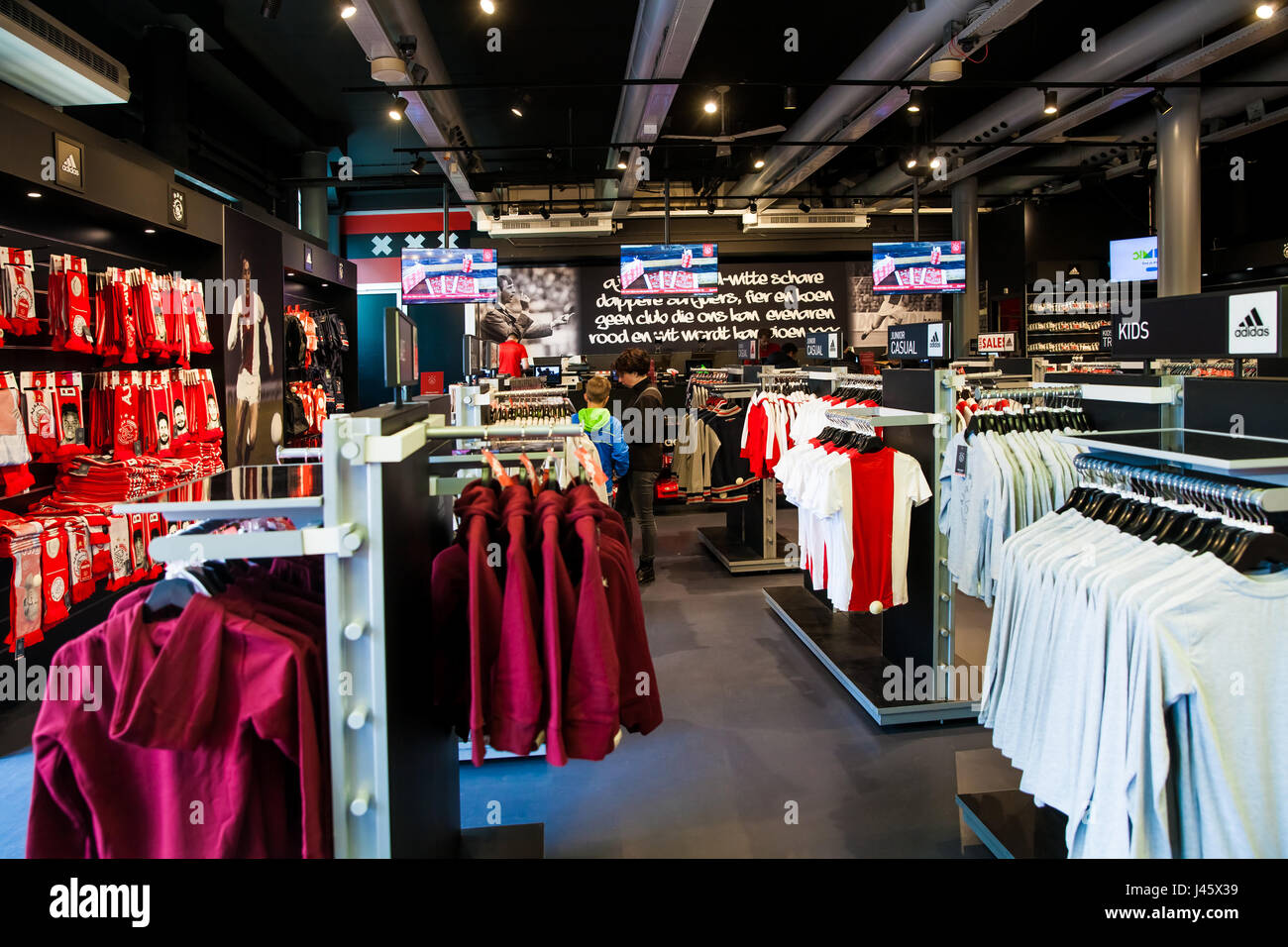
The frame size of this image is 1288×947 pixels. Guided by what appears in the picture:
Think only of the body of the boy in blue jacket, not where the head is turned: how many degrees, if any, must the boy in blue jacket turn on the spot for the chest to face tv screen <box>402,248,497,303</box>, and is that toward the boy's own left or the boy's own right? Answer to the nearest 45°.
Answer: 0° — they already face it

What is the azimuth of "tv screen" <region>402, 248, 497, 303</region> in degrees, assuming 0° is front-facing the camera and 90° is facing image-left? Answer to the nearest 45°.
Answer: approximately 0°

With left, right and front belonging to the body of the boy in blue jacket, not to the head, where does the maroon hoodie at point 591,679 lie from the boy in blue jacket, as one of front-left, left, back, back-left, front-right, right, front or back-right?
back

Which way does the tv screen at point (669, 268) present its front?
toward the camera

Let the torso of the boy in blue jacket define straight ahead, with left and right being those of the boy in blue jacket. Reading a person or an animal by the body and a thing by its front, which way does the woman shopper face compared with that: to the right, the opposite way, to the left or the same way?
to the left

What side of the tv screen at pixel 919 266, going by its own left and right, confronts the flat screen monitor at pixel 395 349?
front

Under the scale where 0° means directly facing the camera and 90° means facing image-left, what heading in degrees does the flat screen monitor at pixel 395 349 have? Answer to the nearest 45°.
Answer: approximately 315°

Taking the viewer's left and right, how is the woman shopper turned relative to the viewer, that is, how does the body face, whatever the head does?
facing to the left of the viewer

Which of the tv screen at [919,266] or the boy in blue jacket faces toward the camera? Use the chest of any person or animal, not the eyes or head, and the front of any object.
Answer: the tv screen

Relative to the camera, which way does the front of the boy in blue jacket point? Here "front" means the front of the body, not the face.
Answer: away from the camera

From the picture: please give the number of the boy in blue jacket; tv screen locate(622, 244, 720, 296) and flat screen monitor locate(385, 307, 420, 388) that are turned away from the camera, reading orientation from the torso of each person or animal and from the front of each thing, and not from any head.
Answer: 1
